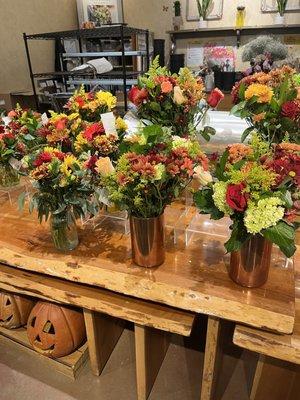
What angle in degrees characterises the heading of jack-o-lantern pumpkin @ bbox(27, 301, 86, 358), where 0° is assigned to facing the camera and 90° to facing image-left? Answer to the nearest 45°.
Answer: approximately 45°

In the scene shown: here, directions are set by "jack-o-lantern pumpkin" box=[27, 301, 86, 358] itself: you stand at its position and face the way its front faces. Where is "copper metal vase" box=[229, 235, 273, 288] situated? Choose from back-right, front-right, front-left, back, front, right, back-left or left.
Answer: left

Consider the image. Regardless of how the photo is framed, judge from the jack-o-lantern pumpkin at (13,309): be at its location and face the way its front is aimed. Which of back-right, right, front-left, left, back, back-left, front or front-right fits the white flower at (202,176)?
left

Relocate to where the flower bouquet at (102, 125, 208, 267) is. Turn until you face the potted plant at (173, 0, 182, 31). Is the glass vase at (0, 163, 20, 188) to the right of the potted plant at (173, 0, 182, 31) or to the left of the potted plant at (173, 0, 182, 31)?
left

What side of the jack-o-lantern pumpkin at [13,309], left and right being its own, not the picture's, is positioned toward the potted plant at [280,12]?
back

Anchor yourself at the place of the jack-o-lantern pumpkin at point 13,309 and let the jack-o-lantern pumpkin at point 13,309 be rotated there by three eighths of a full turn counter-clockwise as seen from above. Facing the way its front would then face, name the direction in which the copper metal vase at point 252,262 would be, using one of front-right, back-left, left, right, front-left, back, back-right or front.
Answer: front-right

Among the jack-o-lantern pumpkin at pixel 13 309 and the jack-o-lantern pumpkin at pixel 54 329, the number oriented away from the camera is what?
0
